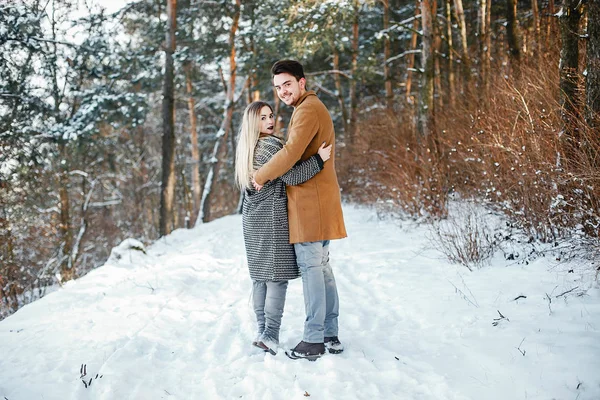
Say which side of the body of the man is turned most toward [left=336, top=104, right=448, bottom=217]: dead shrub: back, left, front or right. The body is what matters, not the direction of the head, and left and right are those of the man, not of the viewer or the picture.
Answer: right

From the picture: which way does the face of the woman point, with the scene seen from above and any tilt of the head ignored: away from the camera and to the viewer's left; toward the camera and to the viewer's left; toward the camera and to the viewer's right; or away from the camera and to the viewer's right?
toward the camera and to the viewer's right
